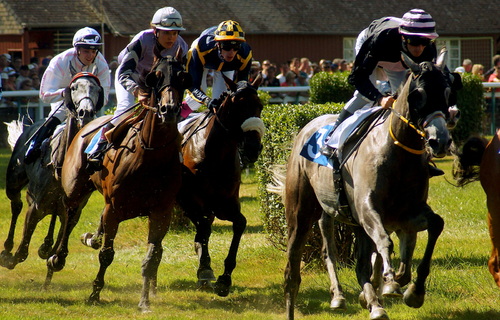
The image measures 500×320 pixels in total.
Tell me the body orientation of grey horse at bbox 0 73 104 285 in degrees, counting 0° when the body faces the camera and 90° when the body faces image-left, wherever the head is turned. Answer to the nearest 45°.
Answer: approximately 315°

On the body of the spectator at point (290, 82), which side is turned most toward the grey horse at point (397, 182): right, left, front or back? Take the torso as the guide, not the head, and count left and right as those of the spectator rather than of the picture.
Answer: front

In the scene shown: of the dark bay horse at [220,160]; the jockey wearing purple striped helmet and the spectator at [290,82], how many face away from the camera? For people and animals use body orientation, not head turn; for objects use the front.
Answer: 0

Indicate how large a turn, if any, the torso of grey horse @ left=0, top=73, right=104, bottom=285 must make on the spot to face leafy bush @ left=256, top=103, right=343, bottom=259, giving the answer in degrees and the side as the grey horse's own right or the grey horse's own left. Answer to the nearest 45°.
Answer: approximately 45° to the grey horse's own left

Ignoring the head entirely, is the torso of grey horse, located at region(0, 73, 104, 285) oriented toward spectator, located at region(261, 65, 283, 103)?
no

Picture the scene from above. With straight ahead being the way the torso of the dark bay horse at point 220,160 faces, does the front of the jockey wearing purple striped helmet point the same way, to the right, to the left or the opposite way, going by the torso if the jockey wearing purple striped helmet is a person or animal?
the same way

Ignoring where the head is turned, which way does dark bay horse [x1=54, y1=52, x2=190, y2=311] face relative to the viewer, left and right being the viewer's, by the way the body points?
facing the viewer and to the right of the viewer

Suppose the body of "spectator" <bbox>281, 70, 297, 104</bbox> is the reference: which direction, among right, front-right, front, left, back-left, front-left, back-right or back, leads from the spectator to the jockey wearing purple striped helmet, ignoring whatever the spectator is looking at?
front

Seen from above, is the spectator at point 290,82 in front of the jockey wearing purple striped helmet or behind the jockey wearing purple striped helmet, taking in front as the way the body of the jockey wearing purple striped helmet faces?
behind

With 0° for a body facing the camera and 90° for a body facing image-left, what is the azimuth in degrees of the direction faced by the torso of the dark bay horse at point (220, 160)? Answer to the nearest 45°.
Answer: approximately 315°

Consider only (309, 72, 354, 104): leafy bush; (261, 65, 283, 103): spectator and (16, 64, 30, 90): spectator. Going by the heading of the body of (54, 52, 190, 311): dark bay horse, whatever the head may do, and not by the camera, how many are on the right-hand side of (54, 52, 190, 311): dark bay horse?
0

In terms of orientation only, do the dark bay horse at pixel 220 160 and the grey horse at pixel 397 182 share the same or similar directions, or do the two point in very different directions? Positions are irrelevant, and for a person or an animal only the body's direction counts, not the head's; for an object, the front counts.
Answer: same or similar directions

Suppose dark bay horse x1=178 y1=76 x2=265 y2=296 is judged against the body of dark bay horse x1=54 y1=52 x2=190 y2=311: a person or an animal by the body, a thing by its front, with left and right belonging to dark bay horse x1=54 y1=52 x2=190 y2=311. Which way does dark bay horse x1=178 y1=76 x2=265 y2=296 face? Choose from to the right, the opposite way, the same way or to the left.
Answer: the same way

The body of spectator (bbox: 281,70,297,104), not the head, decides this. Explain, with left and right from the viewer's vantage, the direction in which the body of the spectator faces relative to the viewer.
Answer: facing the viewer
